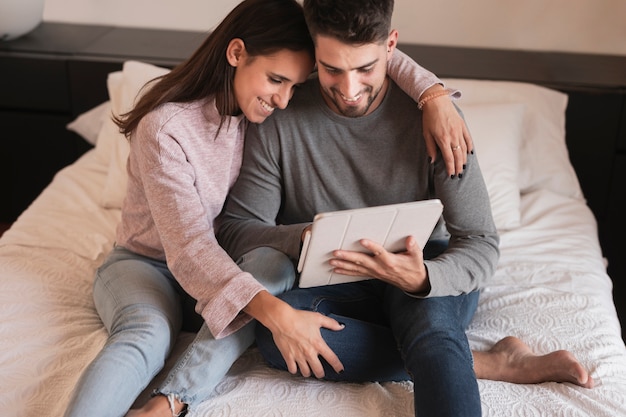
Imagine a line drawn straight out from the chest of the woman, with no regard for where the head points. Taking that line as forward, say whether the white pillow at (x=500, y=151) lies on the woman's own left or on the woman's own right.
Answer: on the woman's own left

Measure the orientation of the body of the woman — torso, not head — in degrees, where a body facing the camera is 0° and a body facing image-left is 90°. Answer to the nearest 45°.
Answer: approximately 315°

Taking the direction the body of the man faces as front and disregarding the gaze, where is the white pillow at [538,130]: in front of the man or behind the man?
behind

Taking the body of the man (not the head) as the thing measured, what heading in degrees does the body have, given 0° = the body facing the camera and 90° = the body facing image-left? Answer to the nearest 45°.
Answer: approximately 0°

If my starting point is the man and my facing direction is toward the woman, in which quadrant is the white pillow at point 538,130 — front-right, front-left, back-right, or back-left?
back-right

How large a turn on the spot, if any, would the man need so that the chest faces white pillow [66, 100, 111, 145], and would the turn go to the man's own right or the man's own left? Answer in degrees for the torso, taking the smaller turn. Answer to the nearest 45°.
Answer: approximately 135° to the man's own right

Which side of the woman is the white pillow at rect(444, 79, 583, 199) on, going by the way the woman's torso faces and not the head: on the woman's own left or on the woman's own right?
on the woman's own left
